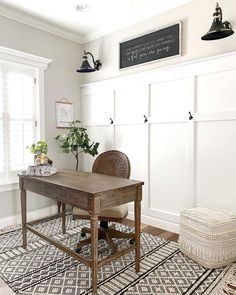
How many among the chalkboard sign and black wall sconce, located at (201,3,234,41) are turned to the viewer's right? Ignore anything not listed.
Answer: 0

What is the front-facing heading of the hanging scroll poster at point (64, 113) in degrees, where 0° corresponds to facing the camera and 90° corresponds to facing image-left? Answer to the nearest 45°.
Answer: approximately 315°

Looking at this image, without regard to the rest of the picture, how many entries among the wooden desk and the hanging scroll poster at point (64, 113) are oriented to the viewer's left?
0

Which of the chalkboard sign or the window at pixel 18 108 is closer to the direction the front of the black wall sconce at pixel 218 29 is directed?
the window

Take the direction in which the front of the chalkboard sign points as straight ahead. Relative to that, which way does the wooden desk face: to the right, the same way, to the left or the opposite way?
the opposite way

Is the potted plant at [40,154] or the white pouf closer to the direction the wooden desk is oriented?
the white pouf

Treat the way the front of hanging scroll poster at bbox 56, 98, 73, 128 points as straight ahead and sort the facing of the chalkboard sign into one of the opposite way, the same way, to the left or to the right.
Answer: to the right

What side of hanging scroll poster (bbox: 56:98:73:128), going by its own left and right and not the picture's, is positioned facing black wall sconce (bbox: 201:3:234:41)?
front

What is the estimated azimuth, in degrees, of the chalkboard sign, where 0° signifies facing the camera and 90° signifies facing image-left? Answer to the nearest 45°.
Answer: approximately 45°

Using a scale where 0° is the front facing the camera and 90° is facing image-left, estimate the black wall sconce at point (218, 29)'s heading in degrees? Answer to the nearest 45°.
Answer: approximately 45°

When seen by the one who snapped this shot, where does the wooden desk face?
facing away from the viewer and to the right of the viewer

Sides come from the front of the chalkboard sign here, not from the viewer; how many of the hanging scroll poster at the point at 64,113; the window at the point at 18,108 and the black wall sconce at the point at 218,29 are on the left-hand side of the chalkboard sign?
1
